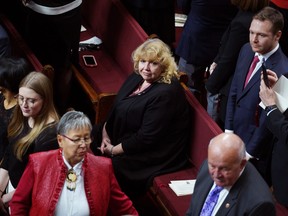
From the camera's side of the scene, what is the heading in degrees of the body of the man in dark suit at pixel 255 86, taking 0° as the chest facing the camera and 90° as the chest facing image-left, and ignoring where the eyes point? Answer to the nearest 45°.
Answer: approximately 45°

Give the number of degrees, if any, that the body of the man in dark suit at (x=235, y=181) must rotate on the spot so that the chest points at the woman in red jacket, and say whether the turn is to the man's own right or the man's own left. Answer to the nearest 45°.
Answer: approximately 45° to the man's own right

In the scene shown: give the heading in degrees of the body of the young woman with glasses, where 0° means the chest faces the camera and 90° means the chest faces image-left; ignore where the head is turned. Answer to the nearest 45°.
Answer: approximately 45°

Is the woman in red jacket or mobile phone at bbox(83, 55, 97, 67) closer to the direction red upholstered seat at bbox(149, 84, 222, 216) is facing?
the woman in red jacket

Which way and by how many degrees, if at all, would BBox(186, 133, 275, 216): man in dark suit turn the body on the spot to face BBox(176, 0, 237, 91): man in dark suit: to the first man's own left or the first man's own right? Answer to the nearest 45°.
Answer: approximately 135° to the first man's own right

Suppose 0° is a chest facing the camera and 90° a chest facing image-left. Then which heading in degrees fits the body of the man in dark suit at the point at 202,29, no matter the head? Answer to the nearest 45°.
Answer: approximately 180°

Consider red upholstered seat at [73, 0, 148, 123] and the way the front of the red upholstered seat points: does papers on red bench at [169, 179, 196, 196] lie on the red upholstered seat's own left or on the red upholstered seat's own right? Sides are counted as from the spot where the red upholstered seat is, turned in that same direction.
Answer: on the red upholstered seat's own left

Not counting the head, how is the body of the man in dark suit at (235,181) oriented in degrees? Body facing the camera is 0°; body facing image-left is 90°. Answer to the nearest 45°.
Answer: approximately 45°

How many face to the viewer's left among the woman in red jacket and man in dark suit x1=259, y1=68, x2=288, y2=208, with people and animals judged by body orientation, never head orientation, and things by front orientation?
1

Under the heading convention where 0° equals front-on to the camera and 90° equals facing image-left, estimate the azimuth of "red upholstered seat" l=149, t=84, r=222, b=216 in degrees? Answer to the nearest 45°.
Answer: approximately 45°

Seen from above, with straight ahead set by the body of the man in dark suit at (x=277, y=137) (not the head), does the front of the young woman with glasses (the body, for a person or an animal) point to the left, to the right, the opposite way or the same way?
to the left
